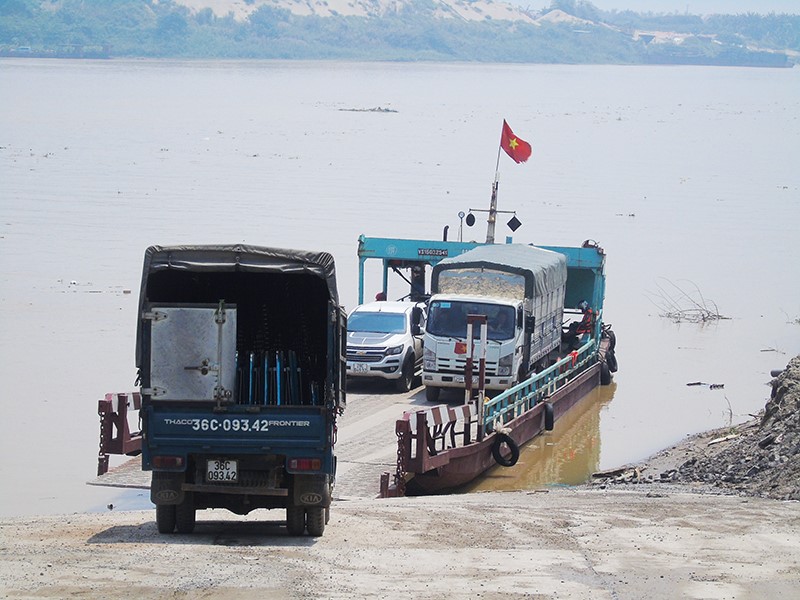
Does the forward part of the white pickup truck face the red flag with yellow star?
no

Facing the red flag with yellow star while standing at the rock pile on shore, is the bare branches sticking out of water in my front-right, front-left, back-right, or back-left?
front-right

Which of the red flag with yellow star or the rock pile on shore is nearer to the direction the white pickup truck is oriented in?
the rock pile on shore

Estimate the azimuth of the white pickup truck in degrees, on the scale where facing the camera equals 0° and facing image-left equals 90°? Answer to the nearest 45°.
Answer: approximately 45°

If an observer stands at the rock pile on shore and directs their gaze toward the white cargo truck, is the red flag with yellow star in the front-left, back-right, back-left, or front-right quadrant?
front-right

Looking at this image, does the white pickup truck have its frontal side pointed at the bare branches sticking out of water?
no

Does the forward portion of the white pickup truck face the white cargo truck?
no
